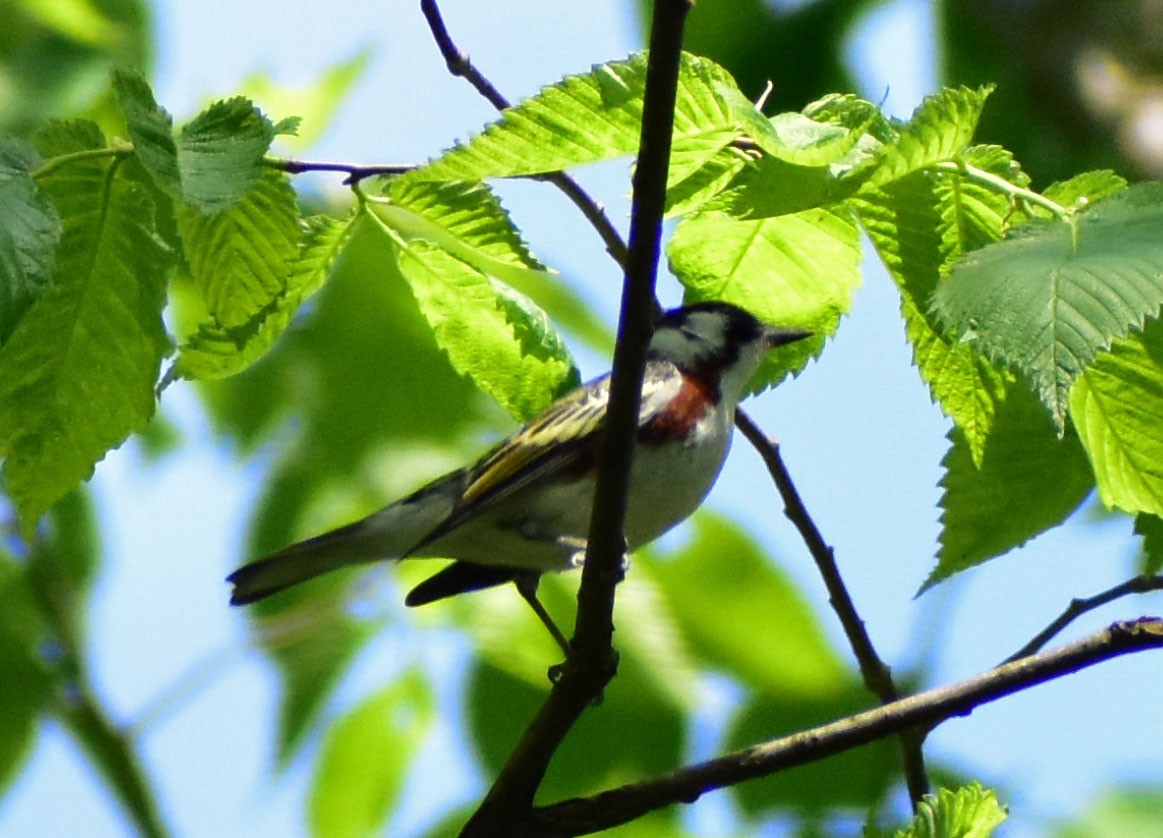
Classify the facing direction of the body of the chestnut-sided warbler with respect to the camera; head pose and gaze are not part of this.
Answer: to the viewer's right

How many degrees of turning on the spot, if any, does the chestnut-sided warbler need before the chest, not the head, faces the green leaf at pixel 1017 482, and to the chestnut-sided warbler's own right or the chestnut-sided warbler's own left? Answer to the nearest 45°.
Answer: approximately 45° to the chestnut-sided warbler's own right

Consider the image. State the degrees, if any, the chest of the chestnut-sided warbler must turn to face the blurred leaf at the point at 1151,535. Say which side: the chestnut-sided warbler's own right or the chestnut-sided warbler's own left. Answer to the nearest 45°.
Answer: approximately 45° to the chestnut-sided warbler's own right

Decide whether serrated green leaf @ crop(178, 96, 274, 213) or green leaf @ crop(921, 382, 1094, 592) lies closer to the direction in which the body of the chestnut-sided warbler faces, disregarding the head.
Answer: the green leaf @ crop(921, 382, 1094, 592)

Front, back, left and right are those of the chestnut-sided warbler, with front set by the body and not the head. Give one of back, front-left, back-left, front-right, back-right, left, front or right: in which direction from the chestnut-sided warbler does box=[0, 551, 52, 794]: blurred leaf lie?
back
